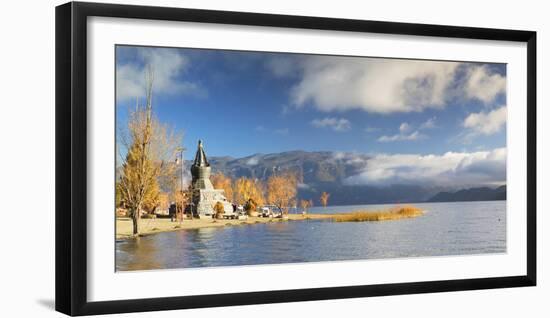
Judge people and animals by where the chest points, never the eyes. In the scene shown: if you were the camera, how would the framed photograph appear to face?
facing the viewer and to the right of the viewer
